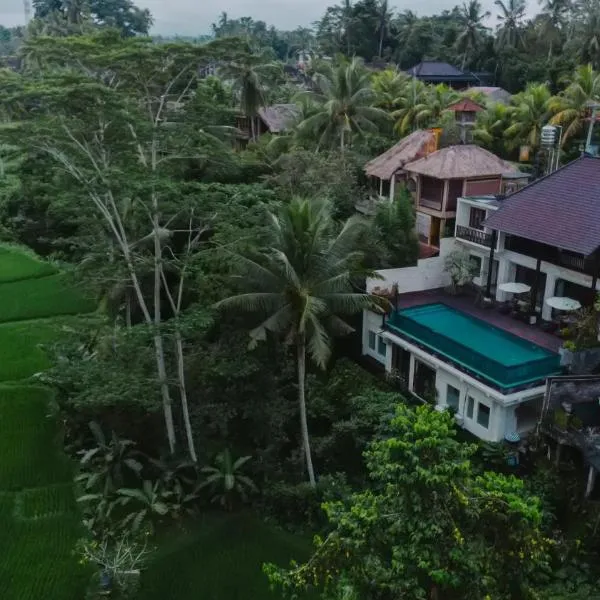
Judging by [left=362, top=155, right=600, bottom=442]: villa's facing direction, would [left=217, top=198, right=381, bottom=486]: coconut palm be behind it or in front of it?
in front

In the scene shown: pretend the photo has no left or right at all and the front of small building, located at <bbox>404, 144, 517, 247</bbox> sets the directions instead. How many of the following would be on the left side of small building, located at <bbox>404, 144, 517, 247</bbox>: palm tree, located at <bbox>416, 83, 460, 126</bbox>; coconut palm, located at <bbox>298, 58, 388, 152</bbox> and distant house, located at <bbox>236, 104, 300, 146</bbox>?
0

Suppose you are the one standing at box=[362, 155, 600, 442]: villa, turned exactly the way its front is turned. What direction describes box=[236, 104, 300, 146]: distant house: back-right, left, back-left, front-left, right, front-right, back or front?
right

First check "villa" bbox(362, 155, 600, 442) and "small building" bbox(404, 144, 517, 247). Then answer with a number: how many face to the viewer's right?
0

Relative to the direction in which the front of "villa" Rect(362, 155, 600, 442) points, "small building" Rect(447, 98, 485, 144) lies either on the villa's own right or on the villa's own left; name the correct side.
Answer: on the villa's own right

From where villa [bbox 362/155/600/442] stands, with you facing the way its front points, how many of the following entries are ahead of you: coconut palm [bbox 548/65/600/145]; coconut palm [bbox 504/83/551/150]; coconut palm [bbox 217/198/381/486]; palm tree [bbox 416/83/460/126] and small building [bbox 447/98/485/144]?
1

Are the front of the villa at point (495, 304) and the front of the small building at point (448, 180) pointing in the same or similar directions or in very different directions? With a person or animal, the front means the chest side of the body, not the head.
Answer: same or similar directions

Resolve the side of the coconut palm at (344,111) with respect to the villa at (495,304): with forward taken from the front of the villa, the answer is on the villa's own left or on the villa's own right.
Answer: on the villa's own right

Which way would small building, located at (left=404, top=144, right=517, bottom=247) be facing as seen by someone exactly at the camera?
facing the viewer and to the left of the viewer

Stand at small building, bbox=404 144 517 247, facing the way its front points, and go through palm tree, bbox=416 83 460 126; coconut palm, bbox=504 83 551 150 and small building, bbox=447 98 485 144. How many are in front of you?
0

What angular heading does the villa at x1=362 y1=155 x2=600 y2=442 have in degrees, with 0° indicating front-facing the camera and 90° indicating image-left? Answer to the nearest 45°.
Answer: approximately 45°

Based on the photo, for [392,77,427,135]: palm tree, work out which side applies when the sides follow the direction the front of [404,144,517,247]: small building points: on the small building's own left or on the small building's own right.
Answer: on the small building's own right

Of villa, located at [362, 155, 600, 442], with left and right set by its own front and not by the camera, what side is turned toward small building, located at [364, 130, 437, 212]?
right

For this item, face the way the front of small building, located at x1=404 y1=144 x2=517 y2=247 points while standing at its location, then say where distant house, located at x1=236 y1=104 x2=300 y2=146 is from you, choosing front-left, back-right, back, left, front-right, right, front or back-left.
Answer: right

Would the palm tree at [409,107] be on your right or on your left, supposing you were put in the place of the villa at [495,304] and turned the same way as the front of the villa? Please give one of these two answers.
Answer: on your right

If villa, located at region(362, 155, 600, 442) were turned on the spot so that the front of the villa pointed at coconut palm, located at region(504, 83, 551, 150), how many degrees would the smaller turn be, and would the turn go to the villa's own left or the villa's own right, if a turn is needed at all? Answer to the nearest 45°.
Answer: approximately 135° to the villa's own right

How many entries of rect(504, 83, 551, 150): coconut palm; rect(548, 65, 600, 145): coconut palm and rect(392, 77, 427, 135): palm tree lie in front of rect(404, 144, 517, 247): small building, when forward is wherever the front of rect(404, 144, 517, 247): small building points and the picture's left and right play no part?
0

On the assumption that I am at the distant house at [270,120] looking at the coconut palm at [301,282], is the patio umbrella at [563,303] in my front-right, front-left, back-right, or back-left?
front-left
